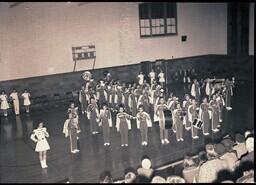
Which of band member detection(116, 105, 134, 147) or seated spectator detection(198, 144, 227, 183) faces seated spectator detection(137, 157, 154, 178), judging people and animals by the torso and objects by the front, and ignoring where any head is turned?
the band member

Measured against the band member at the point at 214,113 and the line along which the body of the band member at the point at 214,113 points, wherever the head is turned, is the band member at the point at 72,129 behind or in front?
in front

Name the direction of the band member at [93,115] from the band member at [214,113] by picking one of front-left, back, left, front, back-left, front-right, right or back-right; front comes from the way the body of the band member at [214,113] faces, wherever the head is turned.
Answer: front-right

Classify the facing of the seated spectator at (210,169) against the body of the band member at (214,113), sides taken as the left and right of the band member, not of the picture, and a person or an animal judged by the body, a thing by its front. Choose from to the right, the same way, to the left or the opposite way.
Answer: the opposite way

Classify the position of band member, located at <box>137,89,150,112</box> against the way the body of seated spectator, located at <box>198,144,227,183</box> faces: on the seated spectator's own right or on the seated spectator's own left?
on the seated spectator's own left

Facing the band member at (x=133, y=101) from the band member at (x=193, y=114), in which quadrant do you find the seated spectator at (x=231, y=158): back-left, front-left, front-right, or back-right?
back-left

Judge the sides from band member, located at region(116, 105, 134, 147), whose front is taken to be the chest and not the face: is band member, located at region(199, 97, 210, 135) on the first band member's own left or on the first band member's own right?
on the first band member's own left

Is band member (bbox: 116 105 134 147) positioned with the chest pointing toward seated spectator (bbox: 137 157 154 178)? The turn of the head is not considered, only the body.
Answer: yes

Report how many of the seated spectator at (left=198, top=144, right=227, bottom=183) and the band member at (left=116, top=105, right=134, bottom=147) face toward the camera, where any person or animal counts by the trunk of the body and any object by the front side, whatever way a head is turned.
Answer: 1
